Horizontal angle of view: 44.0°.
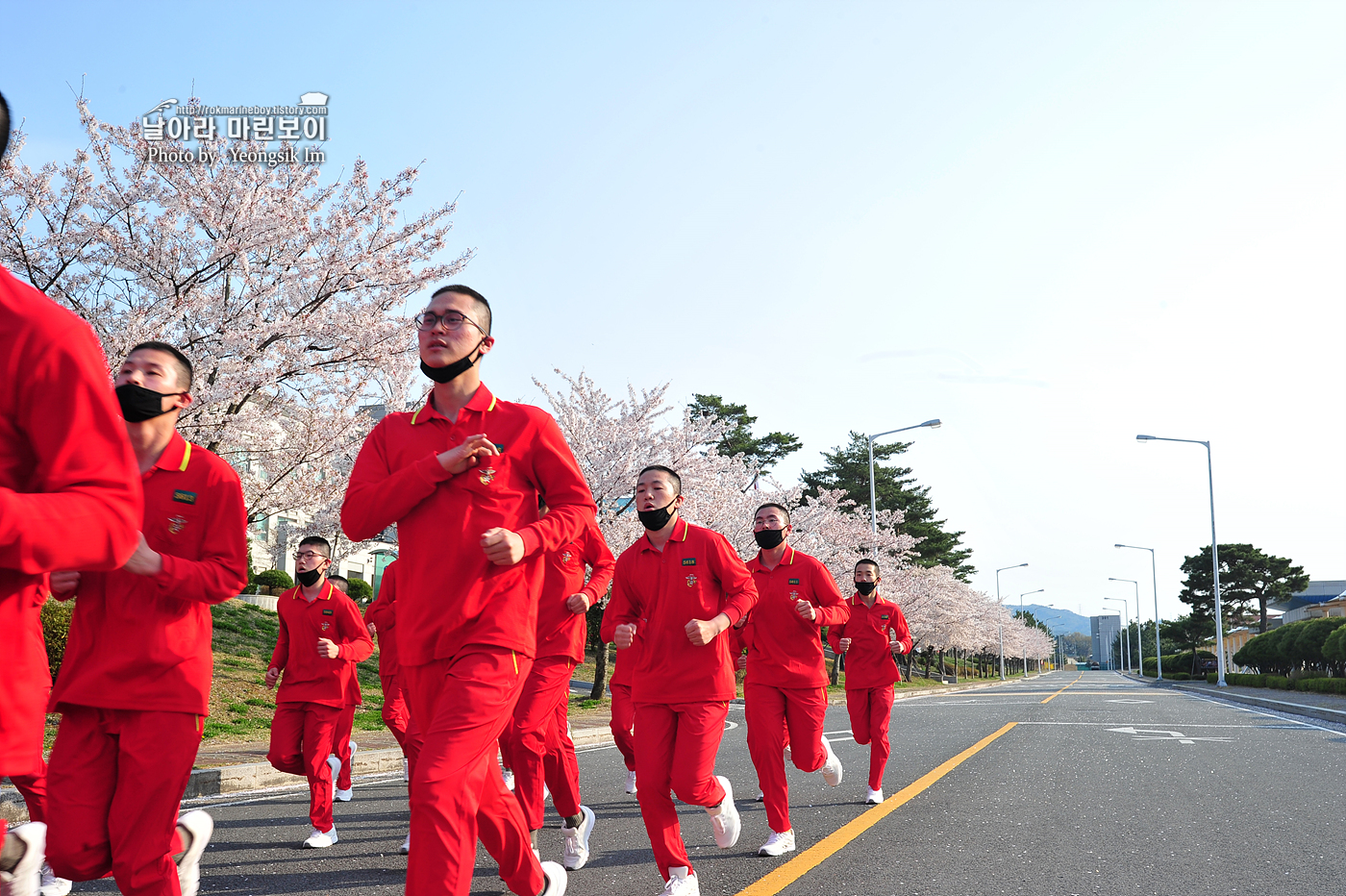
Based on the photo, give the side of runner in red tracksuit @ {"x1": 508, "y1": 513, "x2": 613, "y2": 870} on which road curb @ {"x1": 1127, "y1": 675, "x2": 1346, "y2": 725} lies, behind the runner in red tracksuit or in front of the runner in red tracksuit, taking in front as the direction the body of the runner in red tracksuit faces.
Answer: behind

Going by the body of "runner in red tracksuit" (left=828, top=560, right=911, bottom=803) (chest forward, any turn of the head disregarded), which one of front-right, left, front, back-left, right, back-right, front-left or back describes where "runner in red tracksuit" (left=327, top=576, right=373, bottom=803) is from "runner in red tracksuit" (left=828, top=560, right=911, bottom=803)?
front-right

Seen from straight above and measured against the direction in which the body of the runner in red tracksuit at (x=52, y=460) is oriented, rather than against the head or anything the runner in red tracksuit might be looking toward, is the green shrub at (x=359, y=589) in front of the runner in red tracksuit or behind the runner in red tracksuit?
behind

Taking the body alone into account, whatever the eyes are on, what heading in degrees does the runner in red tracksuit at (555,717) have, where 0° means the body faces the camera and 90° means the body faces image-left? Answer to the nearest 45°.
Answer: approximately 45°
